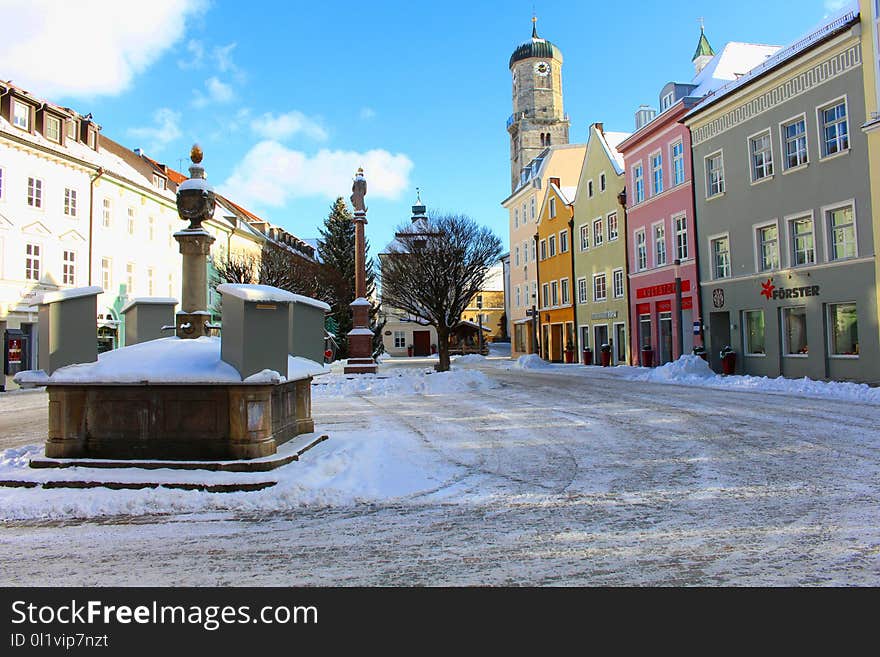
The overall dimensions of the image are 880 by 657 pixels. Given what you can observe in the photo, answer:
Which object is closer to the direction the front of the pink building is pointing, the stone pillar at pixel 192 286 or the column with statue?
the column with statue

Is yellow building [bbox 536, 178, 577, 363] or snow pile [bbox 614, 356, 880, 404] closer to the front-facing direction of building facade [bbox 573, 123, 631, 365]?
the snow pile

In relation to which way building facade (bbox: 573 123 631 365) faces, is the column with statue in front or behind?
in front

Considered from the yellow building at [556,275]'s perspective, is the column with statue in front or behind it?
in front

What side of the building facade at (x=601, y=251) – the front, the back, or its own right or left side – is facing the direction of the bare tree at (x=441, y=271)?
front

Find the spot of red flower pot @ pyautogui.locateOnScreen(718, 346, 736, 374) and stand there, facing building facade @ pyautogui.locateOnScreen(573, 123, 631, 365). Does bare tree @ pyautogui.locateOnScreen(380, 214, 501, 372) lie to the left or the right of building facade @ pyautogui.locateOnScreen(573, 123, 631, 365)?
left

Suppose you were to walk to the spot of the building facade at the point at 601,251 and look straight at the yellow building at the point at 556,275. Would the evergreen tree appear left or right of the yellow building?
left
